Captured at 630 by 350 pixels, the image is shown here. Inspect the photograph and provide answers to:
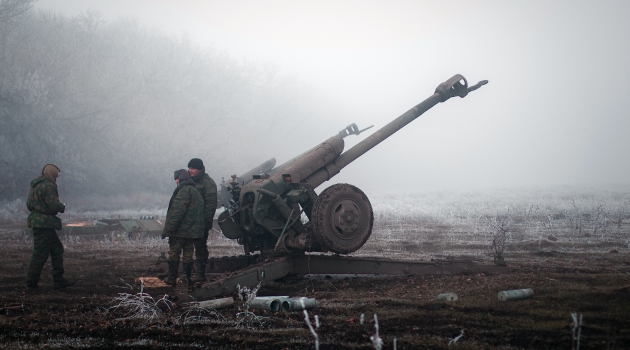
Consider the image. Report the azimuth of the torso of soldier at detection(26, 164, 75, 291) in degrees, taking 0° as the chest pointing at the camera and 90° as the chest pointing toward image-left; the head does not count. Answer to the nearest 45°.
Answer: approximately 270°

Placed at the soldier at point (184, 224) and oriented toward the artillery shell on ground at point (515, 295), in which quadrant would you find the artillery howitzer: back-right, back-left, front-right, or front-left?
front-left

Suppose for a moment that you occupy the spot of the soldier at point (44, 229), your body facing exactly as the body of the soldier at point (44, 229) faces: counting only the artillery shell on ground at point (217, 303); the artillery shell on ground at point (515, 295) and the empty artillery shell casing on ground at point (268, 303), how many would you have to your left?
0

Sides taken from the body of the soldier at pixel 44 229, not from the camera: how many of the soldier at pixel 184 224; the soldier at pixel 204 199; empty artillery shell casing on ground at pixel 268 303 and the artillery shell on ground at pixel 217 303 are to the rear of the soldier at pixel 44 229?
0

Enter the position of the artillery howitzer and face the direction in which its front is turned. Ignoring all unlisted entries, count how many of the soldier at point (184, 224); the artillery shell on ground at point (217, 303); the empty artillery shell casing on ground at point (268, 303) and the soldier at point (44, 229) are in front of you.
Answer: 0

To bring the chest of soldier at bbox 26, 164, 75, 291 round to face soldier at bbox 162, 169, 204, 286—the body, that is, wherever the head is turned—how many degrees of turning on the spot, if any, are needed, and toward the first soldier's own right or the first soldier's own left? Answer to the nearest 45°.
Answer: approximately 45° to the first soldier's own right

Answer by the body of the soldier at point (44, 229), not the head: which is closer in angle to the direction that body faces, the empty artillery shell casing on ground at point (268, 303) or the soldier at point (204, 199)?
the soldier

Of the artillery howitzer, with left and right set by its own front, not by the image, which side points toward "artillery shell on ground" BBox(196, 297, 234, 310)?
back

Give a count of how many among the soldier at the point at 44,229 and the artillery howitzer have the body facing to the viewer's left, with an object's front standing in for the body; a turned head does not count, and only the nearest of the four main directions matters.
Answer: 0

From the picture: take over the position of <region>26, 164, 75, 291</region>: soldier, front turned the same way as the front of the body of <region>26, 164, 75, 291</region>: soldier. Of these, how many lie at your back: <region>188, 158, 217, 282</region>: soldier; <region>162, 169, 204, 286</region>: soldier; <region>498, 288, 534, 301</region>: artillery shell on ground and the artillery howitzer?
0

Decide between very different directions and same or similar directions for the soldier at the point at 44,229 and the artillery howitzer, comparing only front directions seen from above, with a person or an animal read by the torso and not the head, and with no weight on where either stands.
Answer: same or similar directions

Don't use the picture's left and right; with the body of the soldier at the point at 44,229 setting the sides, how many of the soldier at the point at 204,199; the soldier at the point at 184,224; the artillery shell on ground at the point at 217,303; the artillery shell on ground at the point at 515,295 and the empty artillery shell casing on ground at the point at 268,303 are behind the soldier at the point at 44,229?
0

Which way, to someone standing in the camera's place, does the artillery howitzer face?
facing away from the viewer and to the right of the viewer

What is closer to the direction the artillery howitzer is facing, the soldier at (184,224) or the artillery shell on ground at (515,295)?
the artillery shell on ground

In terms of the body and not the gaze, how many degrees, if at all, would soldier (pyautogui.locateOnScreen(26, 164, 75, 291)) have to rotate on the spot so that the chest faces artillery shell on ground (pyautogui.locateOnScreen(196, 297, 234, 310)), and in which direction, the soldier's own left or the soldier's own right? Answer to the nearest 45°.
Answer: approximately 45° to the soldier's own right

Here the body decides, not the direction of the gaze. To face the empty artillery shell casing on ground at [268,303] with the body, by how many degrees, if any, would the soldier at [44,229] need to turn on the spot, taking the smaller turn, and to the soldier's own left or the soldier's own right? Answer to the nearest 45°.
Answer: approximately 45° to the soldier's own right

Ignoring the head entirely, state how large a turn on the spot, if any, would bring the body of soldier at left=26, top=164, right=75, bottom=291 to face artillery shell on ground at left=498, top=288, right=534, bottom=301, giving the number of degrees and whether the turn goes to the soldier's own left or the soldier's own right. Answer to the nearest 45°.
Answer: approximately 45° to the soldier's own right

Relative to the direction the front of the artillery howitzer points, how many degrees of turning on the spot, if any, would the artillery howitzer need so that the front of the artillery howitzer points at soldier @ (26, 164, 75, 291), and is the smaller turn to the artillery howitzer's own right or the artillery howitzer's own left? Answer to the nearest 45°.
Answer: approximately 135° to the artillery howitzer's own left

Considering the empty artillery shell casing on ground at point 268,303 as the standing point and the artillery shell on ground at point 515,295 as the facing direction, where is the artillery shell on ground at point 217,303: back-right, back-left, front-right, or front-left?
back-left
